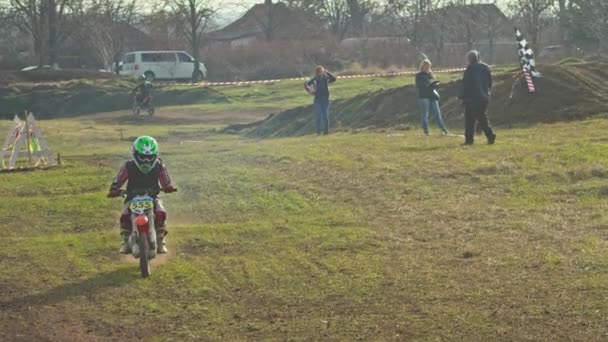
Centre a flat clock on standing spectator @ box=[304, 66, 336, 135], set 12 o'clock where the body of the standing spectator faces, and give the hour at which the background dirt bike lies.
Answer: The background dirt bike is roughly at 5 o'clock from the standing spectator.

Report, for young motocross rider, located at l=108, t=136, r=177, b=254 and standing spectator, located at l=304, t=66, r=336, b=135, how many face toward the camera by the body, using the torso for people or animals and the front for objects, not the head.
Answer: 2

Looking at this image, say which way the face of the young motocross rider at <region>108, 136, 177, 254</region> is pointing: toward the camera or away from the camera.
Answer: toward the camera

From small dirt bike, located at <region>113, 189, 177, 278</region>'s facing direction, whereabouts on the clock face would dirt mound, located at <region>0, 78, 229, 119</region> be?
The dirt mound is roughly at 6 o'clock from the small dirt bike.

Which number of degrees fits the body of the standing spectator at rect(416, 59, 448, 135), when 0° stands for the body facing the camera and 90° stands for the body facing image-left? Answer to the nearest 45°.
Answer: approximately 315°

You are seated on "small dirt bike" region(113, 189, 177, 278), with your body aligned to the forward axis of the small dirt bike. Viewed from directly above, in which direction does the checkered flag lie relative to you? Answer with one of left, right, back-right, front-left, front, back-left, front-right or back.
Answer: back-left

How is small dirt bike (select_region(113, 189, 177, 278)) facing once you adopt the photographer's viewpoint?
facing the viewer

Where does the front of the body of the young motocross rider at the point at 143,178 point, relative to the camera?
toward the camera

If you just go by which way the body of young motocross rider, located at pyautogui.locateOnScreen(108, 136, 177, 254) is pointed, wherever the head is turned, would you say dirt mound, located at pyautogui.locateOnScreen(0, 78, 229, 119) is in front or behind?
behind

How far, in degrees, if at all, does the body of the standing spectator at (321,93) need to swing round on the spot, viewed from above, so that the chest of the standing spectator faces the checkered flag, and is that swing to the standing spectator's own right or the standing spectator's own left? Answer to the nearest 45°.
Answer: approximately 90° to the standing spectator's own left

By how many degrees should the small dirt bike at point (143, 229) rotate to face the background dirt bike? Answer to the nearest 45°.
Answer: approximately 180°

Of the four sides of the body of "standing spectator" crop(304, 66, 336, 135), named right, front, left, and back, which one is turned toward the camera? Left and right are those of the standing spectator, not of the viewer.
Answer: front

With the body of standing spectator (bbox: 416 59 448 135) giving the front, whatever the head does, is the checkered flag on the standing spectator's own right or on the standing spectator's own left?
on the standing spectator's own left
